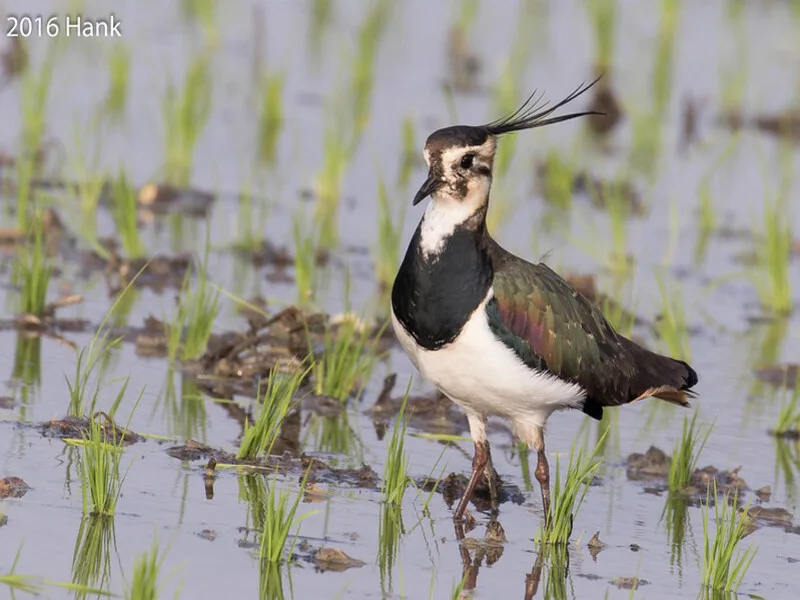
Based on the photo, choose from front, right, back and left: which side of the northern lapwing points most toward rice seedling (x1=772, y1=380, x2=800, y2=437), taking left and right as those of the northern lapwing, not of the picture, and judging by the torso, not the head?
back

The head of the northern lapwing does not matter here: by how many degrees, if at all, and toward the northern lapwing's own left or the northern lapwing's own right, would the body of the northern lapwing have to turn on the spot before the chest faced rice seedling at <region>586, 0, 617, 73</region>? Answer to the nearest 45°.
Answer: approximately 135° to the northern lapwing's own right

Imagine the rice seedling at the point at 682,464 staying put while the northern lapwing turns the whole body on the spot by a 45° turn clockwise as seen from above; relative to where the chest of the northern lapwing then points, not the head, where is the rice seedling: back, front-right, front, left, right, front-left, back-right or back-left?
back-right

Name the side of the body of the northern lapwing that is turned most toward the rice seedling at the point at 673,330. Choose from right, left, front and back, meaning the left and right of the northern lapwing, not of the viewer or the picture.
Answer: back

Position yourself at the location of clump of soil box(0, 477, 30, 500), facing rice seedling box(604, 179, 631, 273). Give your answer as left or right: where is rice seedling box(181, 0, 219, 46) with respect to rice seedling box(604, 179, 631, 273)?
left

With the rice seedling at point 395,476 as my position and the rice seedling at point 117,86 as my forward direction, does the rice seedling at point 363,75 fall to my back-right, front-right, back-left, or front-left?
front-right

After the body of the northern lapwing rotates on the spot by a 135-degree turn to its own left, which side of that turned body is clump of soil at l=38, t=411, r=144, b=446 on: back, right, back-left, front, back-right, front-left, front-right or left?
back

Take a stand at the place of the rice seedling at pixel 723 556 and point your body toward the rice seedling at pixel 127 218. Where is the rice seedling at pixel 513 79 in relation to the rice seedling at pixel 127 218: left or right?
right

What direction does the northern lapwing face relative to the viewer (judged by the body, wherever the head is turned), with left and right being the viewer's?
facing the viewer and to the left of the viewer
